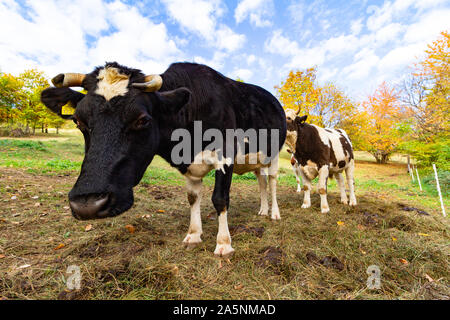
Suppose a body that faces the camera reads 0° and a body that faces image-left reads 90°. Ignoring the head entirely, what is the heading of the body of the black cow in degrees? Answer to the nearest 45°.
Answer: approximately 45°

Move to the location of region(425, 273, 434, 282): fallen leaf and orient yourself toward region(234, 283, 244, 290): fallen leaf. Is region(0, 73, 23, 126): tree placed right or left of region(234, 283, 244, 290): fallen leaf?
right

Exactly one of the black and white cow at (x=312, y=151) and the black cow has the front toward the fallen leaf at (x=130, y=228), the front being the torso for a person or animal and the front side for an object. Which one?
the black and white cow

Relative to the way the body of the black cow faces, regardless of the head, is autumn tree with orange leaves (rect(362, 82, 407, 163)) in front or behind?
behind

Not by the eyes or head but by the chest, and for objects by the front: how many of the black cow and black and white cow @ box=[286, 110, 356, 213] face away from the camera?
0

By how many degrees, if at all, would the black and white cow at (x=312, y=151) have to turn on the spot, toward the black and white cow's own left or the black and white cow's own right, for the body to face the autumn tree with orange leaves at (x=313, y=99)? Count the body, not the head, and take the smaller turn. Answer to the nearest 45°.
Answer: approximately 135° to the black and white cow's own right

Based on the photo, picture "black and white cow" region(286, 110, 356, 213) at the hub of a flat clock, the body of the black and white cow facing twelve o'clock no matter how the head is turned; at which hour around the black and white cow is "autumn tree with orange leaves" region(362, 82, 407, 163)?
The autumn tree with orange leaves is roughly at 5 o'clock from the black and white cow.

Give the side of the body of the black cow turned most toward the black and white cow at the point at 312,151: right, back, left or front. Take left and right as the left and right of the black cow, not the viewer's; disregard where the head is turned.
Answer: back

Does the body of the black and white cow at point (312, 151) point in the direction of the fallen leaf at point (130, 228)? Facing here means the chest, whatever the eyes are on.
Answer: yes

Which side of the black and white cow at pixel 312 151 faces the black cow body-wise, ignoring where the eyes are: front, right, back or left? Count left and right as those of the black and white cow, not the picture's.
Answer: front

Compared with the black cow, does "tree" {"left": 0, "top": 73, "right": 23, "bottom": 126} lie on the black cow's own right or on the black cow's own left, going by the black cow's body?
on the black cow's own right

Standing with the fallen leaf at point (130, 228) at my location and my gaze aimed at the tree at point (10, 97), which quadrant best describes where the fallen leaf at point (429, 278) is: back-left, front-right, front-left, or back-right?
back-right

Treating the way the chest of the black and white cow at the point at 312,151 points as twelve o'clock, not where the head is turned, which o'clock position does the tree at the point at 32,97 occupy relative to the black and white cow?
The tree is roughly at 2 o'clock from the black and white cow.

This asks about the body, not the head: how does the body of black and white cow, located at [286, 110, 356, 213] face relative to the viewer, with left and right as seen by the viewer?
facing the viewer and to the left of the viewer
